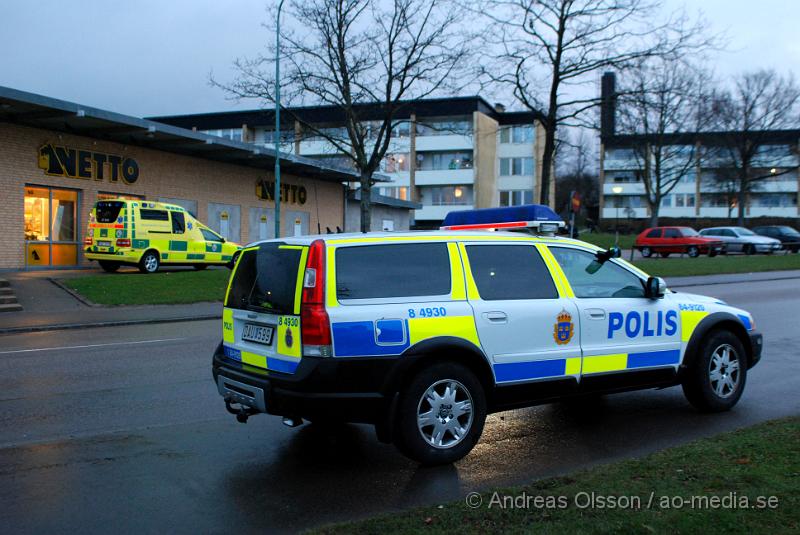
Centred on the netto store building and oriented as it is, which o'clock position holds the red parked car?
The red parked car is roughly at 10 o'clock from the netto store building.

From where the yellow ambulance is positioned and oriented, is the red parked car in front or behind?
in front

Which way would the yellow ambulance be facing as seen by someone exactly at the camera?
facing away from the viewer and to the right of the viewer

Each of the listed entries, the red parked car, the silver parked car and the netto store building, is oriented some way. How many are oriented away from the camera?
0

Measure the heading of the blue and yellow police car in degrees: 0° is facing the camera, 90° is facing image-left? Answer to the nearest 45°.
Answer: approximately 225°

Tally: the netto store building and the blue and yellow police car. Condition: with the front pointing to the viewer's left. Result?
0

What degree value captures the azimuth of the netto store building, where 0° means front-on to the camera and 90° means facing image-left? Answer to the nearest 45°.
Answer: approximately 315°

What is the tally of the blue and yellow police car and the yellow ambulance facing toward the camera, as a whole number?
0

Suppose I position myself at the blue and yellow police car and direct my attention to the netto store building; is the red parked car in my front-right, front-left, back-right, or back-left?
front-right

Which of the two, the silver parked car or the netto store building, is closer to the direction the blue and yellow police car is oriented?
the silver parked car

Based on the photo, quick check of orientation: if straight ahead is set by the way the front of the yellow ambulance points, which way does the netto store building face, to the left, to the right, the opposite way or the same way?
to the right

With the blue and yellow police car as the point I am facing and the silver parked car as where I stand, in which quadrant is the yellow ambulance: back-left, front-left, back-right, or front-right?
front-right

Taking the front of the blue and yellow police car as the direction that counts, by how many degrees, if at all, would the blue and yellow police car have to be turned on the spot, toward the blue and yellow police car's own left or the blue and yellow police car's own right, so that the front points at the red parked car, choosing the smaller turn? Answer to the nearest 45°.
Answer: approximately 45° to the blue and yellow police car's own left
